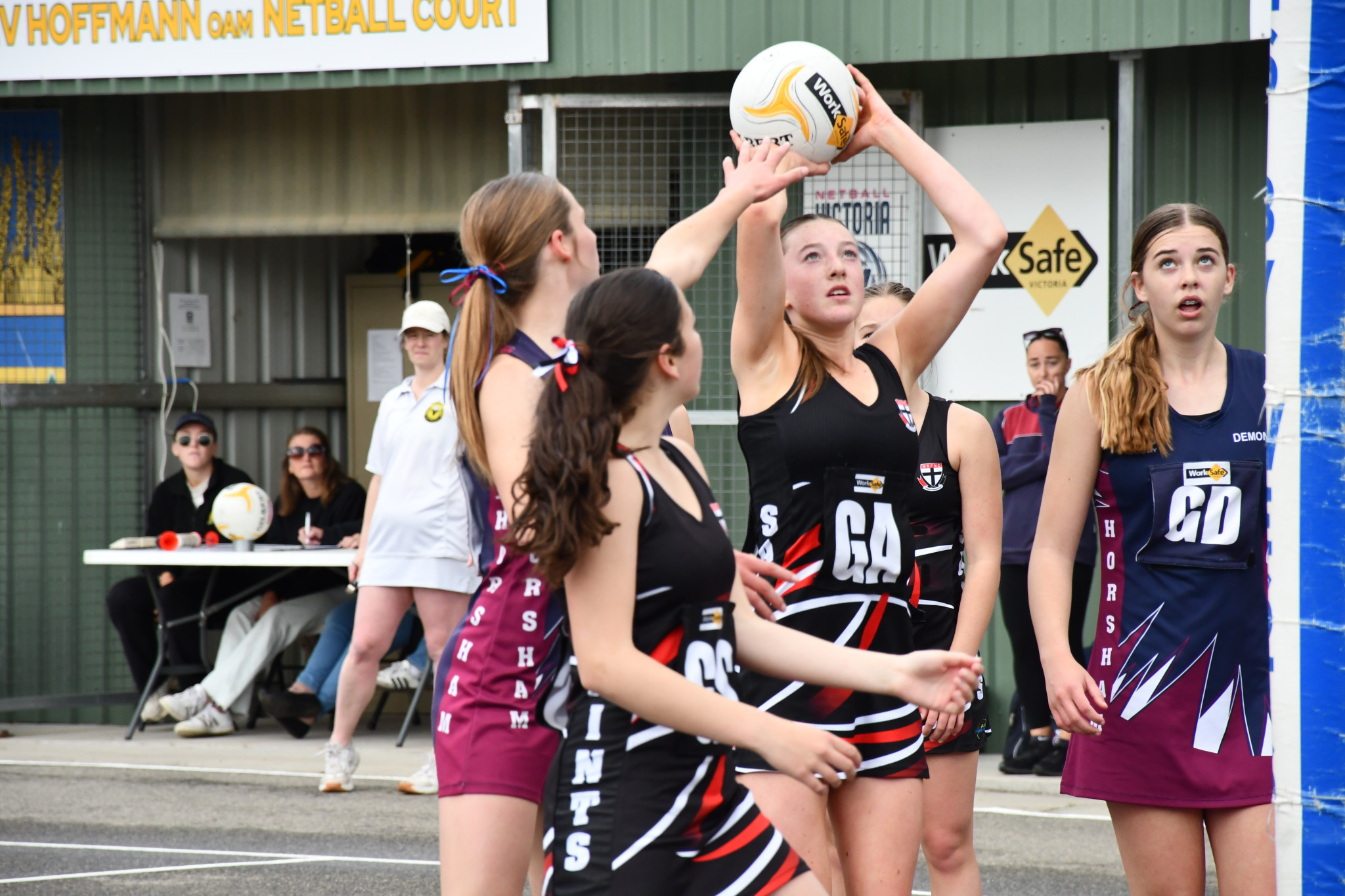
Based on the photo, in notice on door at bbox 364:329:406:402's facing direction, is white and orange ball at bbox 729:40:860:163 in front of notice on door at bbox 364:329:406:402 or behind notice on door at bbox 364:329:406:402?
in front

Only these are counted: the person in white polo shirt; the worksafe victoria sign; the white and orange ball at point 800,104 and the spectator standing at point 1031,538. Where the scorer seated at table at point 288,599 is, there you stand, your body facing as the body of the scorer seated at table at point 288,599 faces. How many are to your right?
0

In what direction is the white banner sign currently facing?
toward the camera

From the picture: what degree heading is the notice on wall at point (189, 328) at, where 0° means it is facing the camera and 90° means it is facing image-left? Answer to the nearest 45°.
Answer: approximately 0°

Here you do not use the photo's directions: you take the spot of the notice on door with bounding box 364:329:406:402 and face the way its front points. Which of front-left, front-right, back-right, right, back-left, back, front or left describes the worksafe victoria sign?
front-left

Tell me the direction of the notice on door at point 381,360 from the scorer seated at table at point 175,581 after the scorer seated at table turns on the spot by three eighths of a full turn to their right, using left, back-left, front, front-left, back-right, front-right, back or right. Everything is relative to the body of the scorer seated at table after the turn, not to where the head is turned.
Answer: right

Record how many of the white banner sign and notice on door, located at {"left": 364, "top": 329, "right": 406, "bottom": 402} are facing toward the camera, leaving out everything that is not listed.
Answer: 2

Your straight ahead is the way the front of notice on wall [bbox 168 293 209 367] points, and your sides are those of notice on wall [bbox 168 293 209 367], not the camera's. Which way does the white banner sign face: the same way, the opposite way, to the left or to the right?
the same way

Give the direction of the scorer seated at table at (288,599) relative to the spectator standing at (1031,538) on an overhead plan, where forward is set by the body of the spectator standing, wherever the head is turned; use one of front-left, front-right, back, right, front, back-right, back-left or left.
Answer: front-right

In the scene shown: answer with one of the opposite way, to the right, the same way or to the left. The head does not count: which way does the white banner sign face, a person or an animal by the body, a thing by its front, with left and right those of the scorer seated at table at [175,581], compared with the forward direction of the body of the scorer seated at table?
the same way

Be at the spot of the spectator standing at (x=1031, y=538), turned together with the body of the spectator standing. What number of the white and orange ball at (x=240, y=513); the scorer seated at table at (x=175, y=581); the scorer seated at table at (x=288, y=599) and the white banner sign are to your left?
0

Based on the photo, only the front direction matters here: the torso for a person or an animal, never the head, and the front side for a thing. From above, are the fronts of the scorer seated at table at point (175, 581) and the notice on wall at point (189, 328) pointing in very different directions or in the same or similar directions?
same or similar directions

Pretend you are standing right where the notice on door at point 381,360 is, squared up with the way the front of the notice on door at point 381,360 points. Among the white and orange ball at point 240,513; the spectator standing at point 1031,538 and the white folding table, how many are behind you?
0

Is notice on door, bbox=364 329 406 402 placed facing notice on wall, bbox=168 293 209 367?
no

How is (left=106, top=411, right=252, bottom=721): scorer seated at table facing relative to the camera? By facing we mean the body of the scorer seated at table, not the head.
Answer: toward the camera

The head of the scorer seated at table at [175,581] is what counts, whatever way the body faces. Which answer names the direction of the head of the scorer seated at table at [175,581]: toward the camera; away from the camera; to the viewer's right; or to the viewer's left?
toward the camera

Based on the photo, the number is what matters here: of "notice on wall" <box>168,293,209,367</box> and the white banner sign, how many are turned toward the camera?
2

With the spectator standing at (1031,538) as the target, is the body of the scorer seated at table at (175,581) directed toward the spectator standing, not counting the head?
no
